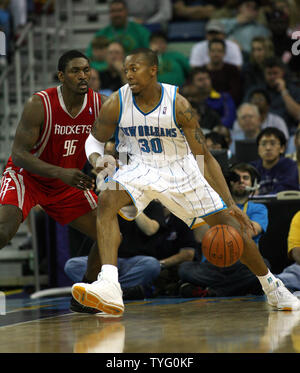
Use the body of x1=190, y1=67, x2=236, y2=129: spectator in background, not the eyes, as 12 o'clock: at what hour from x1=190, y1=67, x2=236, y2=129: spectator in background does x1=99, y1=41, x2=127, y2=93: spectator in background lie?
x1=99, y1=41, x2=127, y2=93: spectator in background is roughly at 2 o'clock from x1=190, y1=67, x2=236, y2=129: spectator in background.

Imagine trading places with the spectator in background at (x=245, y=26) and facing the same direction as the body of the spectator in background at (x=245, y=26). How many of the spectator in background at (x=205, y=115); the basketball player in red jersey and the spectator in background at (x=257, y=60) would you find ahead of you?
3

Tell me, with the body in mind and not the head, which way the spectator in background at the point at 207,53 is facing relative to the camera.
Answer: toward the camera

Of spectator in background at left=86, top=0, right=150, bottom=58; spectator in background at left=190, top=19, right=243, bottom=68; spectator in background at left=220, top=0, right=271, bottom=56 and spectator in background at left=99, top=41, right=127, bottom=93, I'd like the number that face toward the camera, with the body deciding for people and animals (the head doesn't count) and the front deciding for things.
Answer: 4

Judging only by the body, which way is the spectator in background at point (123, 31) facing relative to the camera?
toward the camera

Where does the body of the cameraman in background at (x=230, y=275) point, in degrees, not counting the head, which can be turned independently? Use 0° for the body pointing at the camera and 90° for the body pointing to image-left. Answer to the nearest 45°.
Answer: approximately 45°

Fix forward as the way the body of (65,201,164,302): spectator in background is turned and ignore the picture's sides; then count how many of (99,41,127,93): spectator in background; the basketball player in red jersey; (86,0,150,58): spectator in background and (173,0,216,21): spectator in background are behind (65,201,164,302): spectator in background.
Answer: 3

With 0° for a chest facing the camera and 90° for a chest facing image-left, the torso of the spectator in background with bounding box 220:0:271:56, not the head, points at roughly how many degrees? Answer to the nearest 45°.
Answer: approximately 0°

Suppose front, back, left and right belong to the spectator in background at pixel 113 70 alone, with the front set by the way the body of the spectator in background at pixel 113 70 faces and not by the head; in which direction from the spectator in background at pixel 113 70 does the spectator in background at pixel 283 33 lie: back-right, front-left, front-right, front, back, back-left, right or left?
left

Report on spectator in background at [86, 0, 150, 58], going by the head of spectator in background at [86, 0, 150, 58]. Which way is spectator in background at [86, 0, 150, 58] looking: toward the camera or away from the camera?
toward the camera

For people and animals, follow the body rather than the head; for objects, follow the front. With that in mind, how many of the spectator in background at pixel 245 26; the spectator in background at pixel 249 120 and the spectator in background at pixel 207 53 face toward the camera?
3

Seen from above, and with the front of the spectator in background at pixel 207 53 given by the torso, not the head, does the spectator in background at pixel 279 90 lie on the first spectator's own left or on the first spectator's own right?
on the first spectator's own left

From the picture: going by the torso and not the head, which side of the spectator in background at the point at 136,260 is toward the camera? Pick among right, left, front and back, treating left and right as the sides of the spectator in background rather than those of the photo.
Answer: front

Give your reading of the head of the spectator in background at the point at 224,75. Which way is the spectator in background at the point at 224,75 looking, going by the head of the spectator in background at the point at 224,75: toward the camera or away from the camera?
toward the camera

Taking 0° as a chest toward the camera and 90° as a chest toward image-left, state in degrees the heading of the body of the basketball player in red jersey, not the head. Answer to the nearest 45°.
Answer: approximately 315°

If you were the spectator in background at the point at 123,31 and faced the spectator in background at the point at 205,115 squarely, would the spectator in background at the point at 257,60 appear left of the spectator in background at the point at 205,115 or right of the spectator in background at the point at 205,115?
left

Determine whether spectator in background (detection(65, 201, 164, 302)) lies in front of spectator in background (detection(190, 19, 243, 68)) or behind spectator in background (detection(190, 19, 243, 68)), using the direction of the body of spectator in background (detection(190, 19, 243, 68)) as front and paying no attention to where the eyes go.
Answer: in front

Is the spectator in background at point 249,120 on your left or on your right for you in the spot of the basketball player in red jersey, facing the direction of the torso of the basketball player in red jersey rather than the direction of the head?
on your left

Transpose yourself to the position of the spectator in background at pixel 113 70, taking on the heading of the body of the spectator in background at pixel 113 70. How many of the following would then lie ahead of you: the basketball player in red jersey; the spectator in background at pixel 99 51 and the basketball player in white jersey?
2

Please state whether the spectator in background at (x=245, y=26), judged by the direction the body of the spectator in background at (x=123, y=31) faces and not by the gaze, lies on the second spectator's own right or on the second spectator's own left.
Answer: on the second spectator's own left
